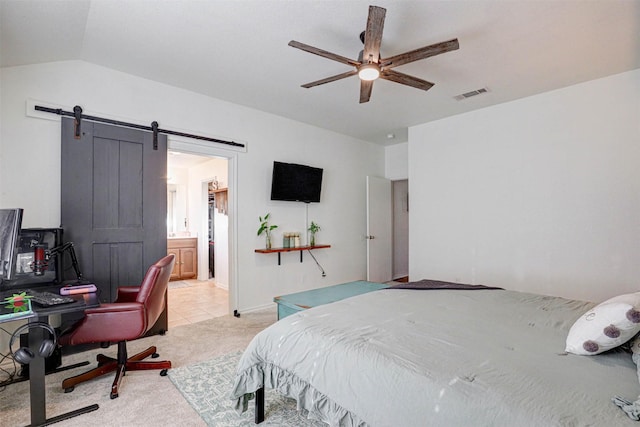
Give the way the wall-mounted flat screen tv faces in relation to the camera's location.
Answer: facing the viewer and to the right of the viewer

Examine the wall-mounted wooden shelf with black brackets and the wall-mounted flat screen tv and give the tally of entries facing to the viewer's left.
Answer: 0

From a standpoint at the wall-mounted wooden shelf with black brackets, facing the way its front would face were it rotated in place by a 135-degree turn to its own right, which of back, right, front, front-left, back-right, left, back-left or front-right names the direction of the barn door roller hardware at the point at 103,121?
front-left

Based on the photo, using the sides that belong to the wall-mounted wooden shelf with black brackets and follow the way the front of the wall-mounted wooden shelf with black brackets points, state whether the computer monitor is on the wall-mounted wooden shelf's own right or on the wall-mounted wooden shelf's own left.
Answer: on the wall-mounted wooden shelf's own right

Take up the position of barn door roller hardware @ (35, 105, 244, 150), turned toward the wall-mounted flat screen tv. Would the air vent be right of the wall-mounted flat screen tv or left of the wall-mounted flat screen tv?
right

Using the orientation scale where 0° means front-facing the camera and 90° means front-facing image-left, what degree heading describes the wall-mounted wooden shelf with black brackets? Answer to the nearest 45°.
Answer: approximately 315°

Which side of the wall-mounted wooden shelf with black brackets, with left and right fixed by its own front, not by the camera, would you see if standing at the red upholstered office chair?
right

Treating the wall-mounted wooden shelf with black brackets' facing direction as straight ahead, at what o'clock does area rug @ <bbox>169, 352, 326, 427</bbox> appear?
The area rug is roughly at 2 o'clock from the wall-mounted wooden shelf with black brackets.

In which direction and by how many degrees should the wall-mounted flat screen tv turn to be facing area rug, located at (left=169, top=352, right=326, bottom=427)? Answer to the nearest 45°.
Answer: approximately 45° to its right

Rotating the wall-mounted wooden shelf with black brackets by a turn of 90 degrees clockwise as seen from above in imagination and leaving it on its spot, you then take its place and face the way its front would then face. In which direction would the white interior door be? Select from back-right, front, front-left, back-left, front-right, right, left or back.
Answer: back

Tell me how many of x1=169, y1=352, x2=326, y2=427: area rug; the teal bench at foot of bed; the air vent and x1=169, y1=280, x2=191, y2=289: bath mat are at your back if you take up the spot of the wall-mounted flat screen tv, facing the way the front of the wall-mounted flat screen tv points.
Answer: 1
